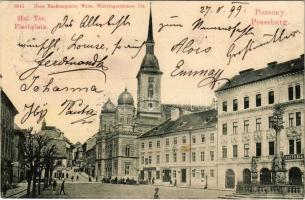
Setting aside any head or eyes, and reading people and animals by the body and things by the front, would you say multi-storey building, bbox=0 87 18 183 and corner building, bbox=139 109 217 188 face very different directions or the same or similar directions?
very different directions

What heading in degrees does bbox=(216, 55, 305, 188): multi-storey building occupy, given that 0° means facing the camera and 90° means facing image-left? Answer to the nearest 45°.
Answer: approximately 45°

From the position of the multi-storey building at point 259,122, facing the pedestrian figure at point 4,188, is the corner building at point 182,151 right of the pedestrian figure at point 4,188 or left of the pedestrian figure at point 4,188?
right

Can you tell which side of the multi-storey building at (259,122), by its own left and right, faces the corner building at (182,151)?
right

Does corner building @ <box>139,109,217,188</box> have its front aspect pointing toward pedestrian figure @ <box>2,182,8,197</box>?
yes

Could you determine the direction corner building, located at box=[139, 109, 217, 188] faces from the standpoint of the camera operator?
facing the viewer and to the left of the viewer

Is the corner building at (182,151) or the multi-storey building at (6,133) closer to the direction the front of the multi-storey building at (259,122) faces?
the multi-storey building

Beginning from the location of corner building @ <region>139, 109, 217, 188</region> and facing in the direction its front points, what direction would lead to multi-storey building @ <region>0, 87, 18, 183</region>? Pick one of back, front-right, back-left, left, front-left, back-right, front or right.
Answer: front

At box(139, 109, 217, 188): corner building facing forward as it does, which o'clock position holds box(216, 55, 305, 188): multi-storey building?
The multi-storey building is roughly at 9 o'clock from the corner building.

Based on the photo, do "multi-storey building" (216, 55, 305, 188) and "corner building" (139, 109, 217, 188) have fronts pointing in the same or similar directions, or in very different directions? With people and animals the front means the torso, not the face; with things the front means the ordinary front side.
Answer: same or similar directions

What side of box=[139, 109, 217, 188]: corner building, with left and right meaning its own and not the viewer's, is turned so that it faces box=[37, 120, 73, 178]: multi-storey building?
right

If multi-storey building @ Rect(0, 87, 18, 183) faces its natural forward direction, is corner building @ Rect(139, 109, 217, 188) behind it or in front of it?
in front

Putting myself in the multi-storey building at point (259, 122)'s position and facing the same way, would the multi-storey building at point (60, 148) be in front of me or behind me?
in front

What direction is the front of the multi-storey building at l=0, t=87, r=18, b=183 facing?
to the viewer's right
